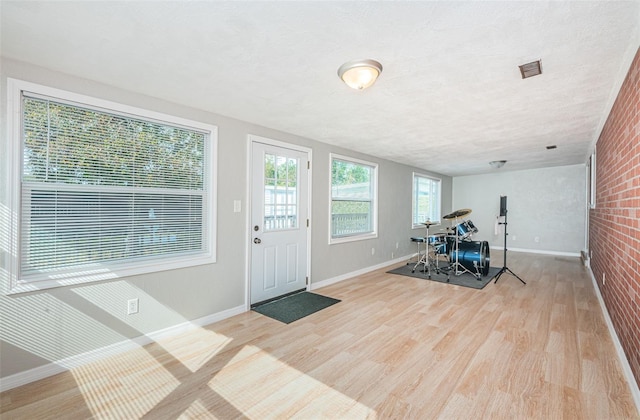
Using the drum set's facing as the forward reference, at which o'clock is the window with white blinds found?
The window with white blinds is roughly at 4 o'clock from the drum set.

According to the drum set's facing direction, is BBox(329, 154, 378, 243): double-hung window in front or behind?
behind

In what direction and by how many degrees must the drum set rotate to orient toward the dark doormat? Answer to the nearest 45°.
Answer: approximately 135° to its right

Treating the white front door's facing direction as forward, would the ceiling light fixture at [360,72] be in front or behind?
in front

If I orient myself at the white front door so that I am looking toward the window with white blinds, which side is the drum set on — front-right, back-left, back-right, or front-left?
back-left

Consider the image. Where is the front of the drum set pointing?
to the viewer's right

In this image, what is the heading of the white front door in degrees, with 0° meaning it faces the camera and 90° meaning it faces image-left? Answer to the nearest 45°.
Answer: approximately 315°

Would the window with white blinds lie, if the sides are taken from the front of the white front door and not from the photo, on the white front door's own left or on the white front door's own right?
on the white front door's own right

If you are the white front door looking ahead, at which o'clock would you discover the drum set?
The drum set is roughly at 10 o'clock from the white front door.

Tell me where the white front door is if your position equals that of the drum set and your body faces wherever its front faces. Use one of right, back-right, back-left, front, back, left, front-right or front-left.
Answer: back-right

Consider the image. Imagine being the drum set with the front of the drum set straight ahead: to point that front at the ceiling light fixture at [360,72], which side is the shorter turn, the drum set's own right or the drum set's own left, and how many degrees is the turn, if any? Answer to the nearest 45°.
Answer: approximately 90° to the drum set's own right

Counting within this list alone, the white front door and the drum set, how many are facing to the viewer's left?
0
